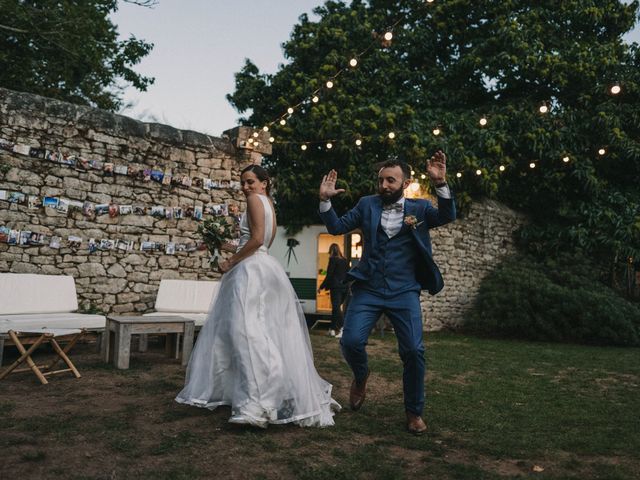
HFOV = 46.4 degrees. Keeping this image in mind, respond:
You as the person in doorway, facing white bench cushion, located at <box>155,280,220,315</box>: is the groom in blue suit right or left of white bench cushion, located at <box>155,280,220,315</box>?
left

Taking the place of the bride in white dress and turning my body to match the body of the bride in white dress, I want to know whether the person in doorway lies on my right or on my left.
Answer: on my right

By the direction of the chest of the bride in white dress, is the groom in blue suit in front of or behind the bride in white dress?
behind

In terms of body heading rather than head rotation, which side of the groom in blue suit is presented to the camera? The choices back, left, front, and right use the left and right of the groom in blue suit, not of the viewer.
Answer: front

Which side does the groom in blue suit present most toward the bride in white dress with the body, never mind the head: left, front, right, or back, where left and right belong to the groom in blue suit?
right

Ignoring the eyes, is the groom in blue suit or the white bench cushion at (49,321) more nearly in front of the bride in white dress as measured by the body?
the white bench cushion

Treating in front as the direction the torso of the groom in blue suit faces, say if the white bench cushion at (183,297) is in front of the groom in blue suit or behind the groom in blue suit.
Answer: behind
